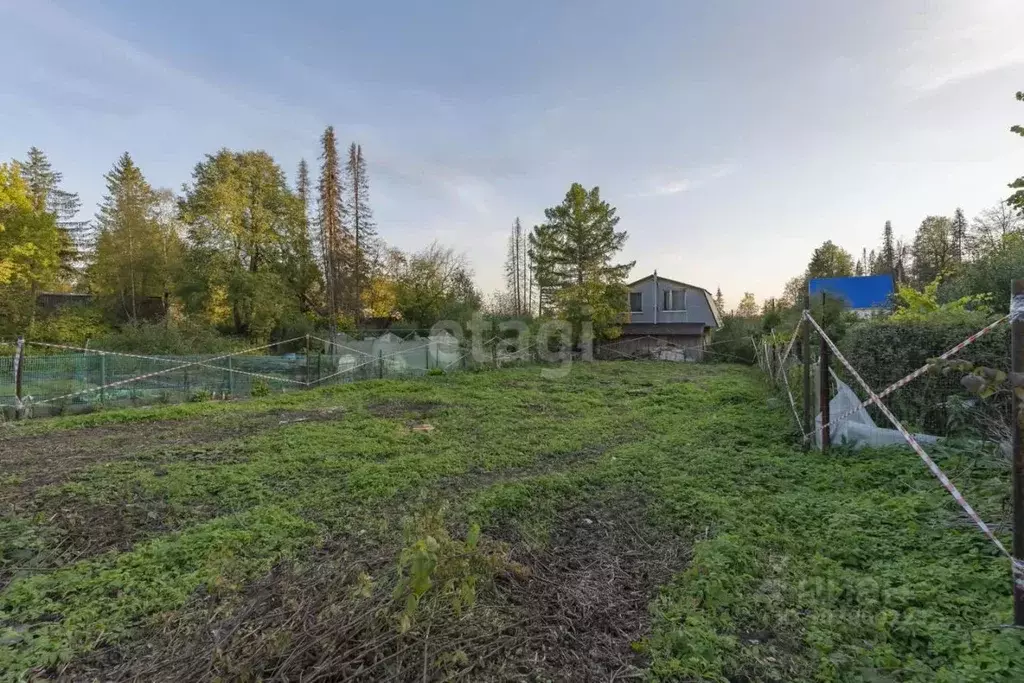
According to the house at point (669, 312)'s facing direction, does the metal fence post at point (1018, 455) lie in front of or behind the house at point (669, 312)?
in front

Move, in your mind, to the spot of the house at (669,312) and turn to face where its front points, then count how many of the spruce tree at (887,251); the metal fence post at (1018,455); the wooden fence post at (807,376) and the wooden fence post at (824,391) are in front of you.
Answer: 3

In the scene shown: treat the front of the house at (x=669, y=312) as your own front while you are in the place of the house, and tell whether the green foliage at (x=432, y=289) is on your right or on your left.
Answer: on your right

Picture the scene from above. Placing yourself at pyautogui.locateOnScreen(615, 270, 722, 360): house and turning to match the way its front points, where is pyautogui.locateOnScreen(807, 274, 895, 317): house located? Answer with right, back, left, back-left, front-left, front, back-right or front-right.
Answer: left

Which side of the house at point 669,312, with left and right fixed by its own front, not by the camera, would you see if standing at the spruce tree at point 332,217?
right

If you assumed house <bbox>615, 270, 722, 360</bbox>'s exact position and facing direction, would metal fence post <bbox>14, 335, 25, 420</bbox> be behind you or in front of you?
in front

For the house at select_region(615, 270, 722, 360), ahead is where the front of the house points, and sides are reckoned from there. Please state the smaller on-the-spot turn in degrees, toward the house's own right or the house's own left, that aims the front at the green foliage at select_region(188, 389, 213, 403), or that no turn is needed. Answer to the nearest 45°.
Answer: approximately 45° to the house's own right

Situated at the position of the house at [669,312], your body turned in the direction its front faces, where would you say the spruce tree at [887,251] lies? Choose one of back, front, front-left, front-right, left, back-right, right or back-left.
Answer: back-left

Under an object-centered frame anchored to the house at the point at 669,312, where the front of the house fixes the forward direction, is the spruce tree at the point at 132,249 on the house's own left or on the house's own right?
on the house's own right

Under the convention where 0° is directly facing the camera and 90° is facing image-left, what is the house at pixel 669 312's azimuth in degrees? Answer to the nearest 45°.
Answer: approximately 0°

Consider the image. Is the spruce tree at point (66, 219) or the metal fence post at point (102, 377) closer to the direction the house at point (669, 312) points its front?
the metal fence post

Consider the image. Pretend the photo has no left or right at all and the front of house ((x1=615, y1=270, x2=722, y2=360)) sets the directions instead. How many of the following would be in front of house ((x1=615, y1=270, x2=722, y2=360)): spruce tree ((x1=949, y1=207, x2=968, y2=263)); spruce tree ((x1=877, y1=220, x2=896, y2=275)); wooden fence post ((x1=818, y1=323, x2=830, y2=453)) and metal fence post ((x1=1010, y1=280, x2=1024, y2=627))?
2

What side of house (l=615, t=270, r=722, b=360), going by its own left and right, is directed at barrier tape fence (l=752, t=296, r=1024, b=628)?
front
